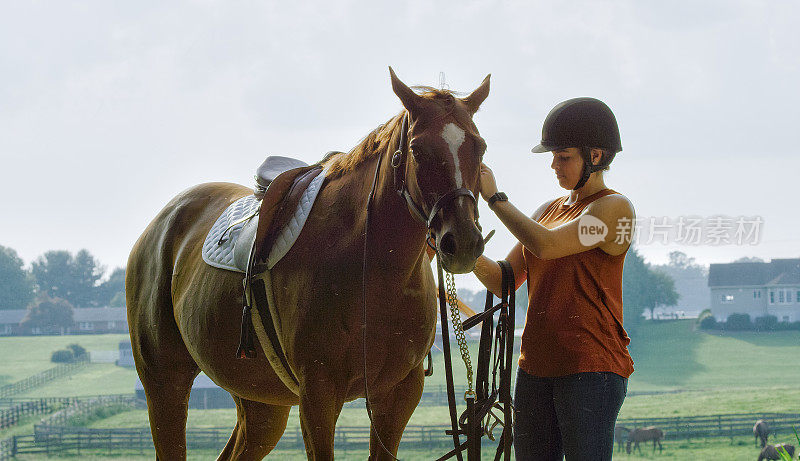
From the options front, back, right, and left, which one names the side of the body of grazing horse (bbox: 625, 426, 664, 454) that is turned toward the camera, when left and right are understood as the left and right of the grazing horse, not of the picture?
left

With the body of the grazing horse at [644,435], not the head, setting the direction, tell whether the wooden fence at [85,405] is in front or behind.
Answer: in front

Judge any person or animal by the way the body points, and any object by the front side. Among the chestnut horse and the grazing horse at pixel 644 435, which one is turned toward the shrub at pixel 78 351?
the grazing horse

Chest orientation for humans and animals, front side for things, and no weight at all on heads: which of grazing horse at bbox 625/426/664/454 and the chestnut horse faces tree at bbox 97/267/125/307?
the grazing horse

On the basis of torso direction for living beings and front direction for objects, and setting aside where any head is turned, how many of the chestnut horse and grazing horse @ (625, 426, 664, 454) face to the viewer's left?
1

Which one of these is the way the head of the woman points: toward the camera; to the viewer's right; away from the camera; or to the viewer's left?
to the viewer's left

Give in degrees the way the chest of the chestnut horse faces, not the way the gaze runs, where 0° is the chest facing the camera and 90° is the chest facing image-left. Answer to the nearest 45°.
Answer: approximately 315°

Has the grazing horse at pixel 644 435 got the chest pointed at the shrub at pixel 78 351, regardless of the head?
yes

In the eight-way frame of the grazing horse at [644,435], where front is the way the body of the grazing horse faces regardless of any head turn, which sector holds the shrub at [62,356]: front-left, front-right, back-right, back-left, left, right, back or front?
front

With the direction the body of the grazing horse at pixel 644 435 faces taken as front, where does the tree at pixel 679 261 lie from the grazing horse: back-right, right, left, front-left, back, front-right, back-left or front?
right

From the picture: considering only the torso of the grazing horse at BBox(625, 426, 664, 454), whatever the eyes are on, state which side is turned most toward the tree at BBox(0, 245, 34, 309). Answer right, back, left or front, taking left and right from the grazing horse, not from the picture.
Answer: front

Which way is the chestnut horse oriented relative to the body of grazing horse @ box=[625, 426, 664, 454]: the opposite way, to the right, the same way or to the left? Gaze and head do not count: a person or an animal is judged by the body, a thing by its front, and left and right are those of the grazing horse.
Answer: the opposite way

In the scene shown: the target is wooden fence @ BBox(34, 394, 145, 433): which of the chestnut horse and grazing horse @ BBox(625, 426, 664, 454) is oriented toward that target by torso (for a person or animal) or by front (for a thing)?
the grazing horse

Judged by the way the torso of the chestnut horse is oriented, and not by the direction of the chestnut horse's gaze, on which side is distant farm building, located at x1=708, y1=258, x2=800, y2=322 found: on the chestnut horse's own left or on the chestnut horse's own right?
on the chestnut horse's own left

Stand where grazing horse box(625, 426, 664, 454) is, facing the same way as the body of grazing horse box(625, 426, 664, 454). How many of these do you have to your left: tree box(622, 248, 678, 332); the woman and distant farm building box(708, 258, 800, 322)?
1

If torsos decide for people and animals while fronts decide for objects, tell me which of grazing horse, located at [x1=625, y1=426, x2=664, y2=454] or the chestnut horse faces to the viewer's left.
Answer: the grazing horse
